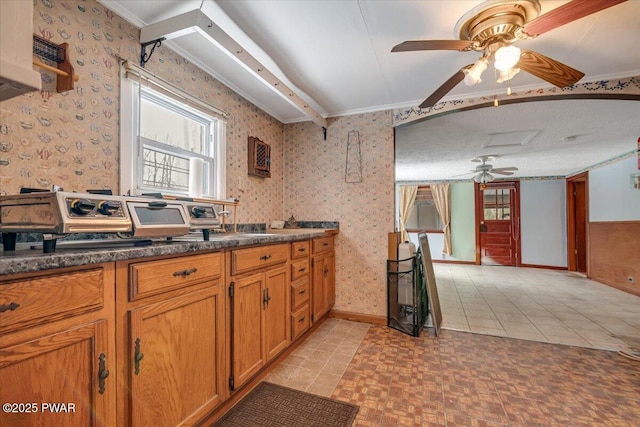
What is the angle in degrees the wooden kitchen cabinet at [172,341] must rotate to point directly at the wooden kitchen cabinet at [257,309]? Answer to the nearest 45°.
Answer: approximately 90° to its left

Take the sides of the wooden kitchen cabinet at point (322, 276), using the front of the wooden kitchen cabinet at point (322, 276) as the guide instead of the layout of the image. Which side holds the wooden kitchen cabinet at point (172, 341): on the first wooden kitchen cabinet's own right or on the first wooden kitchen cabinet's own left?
on the first wooden kitchen cabinet's own right

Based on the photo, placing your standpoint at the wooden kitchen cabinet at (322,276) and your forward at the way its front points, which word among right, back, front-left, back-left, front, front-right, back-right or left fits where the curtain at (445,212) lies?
left

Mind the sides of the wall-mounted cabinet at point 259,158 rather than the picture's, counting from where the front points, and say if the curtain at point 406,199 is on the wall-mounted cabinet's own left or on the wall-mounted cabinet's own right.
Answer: on the wall-mounted cabinet's own left

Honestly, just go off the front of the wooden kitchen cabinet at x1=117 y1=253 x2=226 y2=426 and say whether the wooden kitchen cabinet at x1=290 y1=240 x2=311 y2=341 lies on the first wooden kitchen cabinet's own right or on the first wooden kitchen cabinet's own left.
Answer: on the first wooden kitchen cabinet's own left

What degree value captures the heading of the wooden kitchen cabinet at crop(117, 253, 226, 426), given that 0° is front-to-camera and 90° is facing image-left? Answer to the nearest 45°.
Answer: approximately 315°

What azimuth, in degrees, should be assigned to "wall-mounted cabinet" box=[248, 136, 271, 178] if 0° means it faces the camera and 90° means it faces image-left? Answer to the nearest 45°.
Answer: approximately 315°

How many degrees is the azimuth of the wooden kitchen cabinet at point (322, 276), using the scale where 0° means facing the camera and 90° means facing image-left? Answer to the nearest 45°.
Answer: approximately 315°

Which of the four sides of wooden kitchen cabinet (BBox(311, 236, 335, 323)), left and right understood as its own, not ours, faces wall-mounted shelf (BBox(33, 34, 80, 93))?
right

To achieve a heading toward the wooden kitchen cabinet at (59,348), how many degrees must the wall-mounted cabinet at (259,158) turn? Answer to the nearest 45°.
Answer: approximately 45° to its right

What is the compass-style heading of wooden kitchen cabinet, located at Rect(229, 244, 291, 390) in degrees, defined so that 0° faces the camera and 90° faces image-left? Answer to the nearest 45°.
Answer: approximately 315°
